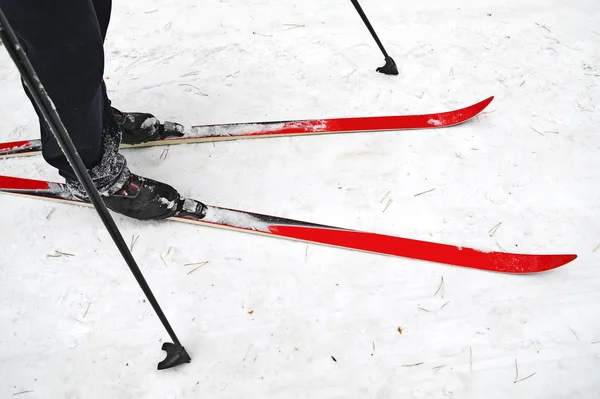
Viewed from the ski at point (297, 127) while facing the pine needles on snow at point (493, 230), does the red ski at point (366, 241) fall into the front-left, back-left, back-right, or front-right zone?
front-right

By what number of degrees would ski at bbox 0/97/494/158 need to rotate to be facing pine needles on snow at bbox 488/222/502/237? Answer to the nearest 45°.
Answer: approximately 45° to its right

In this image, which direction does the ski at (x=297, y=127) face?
to the viewer's right

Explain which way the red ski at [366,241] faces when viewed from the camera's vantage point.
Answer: facing to the right of the viewer

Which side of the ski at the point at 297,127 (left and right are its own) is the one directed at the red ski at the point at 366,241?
right

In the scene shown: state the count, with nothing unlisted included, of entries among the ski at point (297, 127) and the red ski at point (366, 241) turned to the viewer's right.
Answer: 2

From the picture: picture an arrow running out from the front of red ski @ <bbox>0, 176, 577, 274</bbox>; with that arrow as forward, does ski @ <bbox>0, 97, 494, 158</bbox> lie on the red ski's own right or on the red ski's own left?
on the red ski's own left
